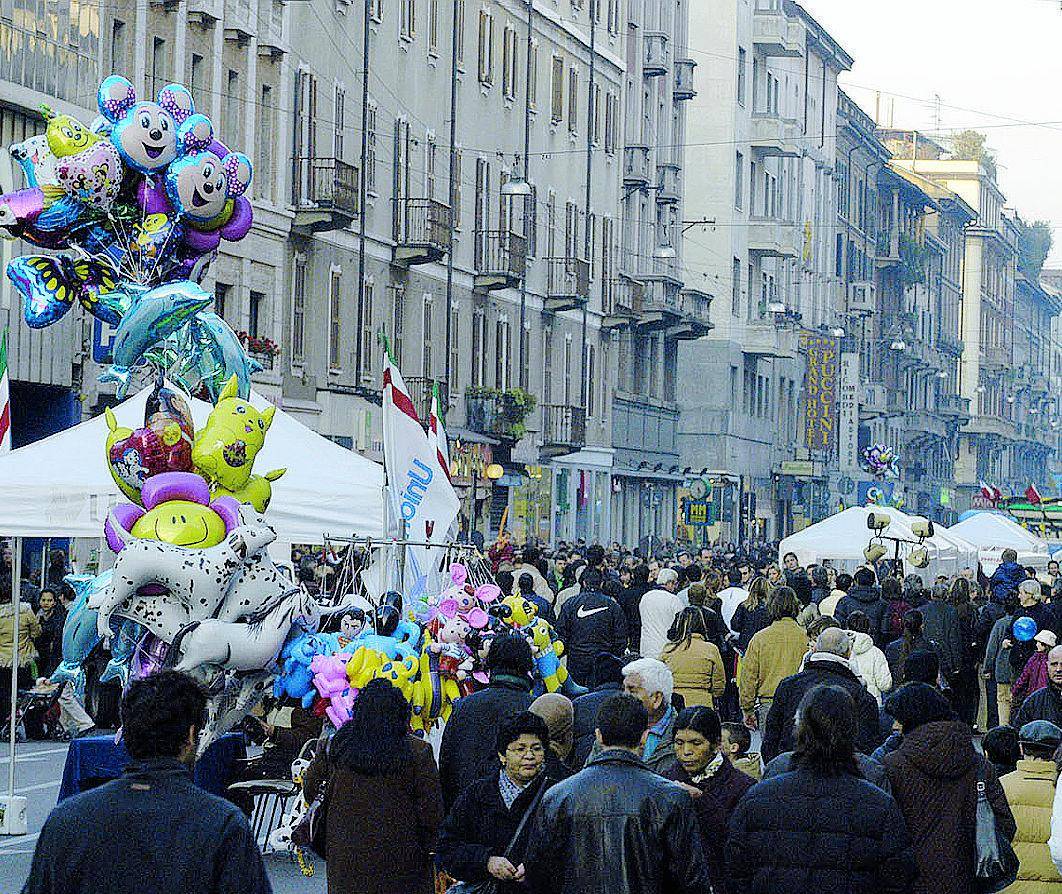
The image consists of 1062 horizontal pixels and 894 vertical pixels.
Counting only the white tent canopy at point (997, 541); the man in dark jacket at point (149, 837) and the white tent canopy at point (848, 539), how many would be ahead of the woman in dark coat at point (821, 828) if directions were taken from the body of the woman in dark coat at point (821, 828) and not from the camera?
2

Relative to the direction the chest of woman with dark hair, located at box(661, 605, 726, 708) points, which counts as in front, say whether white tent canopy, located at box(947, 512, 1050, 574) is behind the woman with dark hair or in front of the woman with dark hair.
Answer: in front

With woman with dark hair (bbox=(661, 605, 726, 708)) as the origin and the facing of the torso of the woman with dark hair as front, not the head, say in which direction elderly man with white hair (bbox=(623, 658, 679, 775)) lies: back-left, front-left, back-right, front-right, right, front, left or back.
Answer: back

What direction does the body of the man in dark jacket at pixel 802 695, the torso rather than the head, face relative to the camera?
away from the camera

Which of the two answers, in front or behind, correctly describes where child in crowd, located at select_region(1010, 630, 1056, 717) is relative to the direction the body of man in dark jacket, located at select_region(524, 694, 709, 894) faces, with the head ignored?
in front

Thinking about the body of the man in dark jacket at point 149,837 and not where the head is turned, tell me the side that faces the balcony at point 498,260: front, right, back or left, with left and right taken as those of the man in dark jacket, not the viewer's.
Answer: front

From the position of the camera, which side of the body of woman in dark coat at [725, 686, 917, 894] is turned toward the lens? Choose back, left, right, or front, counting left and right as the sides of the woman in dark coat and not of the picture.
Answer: back

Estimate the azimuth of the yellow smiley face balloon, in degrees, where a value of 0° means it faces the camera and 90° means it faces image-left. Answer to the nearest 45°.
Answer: approximately 0°

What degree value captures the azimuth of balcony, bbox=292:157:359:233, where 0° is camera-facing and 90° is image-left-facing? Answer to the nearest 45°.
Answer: approximately 315°

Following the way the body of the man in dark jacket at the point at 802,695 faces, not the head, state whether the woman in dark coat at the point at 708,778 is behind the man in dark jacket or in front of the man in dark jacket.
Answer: behind

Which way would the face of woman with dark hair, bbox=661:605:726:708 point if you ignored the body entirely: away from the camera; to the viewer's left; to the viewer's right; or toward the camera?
away from the camera

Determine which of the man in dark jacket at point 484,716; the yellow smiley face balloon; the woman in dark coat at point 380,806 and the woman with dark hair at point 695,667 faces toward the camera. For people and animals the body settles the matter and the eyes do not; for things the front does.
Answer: the yellow smiley face balloon

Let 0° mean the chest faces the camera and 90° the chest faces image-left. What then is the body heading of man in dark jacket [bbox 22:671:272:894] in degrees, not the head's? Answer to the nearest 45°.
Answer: approximately 180°

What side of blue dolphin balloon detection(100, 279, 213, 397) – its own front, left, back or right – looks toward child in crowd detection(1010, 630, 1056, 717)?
front

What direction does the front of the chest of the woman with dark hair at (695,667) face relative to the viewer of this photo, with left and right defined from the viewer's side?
facing away from the viewer

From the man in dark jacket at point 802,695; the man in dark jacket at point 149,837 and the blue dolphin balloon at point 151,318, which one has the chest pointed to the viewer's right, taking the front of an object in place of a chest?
the blue dolphin balloon

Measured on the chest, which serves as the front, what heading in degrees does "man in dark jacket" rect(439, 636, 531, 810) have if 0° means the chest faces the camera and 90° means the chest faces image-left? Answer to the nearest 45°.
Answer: approximately 180°

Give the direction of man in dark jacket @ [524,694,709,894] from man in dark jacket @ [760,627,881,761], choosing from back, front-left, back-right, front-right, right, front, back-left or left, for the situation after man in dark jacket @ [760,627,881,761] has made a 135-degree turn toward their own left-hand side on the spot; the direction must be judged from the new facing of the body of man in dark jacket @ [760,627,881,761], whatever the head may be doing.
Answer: front-left

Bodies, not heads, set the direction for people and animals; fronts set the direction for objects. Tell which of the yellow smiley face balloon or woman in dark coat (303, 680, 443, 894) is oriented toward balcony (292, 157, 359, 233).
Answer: the woman in dark coat
